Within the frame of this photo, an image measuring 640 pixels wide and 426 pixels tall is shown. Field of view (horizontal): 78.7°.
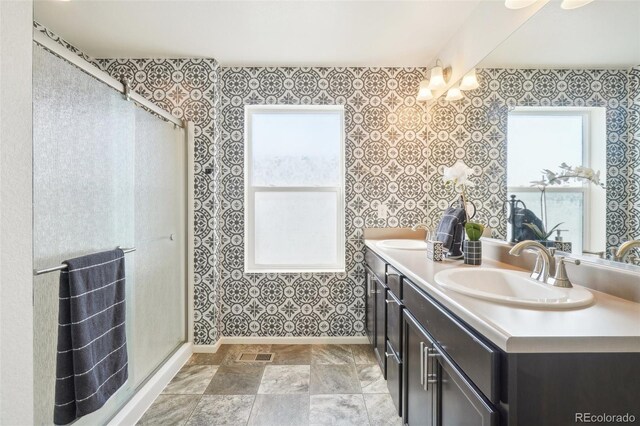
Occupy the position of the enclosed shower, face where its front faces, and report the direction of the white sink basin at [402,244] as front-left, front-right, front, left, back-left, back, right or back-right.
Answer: front-left

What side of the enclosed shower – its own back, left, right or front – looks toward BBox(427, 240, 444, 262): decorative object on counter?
front

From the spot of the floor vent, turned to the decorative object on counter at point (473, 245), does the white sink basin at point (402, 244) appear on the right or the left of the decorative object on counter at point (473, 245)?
left

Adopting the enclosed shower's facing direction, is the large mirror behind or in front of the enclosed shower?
in front

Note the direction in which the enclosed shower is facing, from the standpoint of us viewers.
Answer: facing the viewer and to the right of the viewer

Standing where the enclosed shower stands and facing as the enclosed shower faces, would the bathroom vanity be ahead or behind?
ahead

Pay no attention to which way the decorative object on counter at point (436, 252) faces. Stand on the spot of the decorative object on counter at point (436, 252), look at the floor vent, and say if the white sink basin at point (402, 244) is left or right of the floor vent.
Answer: right
